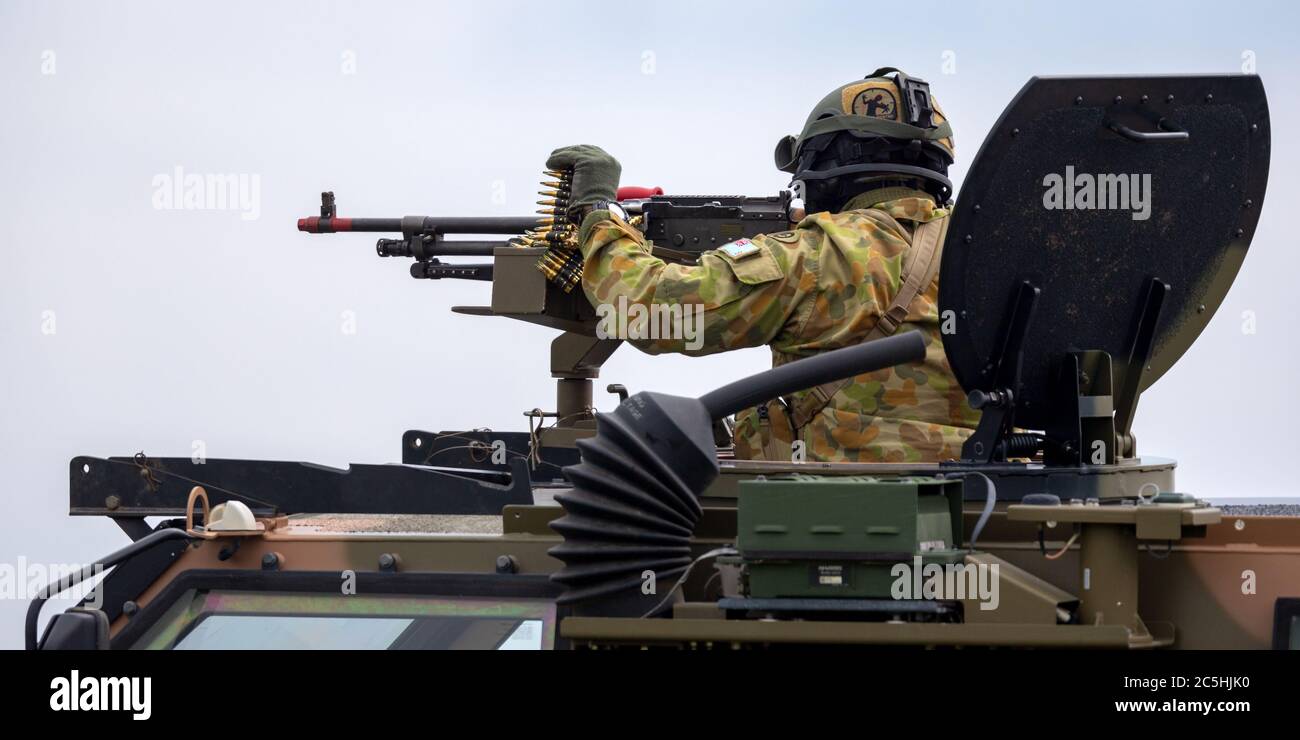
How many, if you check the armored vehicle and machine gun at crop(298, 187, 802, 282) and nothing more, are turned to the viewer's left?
2

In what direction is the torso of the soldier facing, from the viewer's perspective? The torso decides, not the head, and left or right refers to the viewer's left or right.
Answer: facing away from the viewer and to the left of the viewer

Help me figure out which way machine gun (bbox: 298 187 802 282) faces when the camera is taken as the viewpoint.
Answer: facing to the left of the viewer

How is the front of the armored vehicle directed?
to the viewer's left
